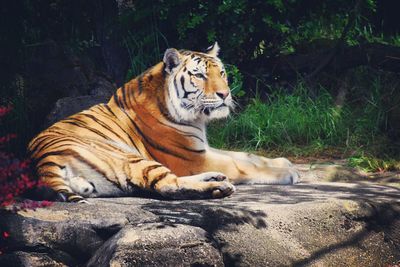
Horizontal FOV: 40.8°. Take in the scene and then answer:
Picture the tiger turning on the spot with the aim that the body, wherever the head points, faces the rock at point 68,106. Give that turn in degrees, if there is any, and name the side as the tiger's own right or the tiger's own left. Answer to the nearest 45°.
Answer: approximately 135° to the tiger's own left

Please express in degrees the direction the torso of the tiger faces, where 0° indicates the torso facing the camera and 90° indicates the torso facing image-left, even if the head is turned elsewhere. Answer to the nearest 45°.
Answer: approximately 270°
